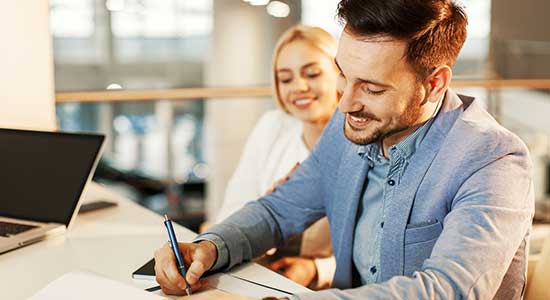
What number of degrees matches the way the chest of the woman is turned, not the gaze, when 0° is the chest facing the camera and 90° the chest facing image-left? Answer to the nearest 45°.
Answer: approximately 0°

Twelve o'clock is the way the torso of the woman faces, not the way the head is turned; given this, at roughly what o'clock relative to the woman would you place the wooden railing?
The wooden railing is roughly at 5 o'clock from the woman.

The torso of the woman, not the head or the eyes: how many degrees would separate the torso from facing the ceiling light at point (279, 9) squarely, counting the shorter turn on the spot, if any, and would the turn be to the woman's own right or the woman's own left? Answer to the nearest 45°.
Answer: approximately 180°

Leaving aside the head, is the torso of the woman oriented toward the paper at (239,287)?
yes

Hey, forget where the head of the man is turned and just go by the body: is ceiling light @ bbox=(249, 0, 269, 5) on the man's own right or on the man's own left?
on the man's own right

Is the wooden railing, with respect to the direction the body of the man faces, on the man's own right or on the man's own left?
on the man's own right
